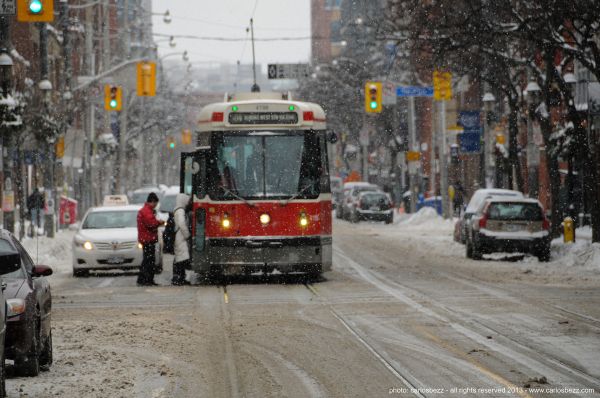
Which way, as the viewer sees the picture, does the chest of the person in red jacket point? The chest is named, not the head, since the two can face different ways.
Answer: to the viewer's right

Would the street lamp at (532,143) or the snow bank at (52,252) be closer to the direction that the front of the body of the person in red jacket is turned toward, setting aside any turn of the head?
the street lamp

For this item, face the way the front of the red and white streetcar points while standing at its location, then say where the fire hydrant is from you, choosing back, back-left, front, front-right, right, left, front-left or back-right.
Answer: back-left

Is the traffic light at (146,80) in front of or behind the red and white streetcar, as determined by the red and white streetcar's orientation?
behind

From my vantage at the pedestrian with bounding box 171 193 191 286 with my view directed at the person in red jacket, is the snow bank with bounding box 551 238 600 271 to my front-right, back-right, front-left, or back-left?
back-right

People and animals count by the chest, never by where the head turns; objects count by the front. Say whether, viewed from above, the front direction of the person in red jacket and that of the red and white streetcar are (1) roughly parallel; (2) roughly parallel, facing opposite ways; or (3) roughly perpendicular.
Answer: roughly perpendicular
